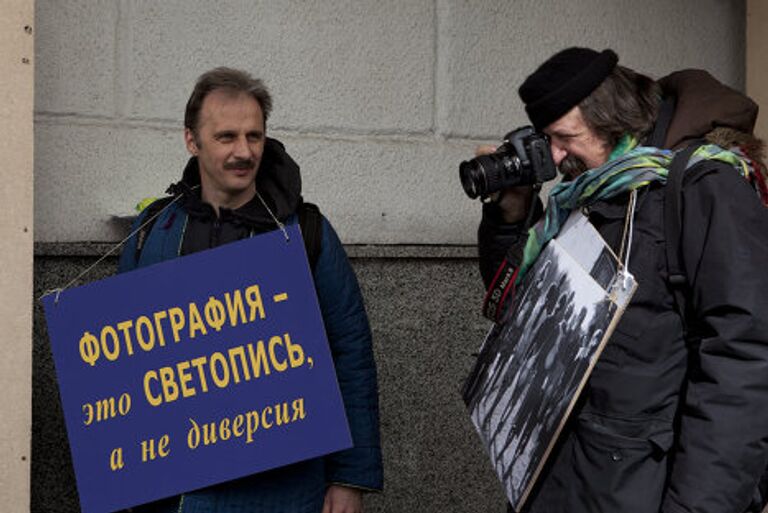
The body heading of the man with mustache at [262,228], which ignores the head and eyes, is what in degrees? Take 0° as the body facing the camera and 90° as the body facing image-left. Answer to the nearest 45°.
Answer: approximately 0°

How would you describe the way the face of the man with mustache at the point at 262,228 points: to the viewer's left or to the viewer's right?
to the viewer's right

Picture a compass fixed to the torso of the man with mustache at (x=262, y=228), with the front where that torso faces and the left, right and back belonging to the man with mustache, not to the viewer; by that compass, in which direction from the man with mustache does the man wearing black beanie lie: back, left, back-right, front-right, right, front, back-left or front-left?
front-left
